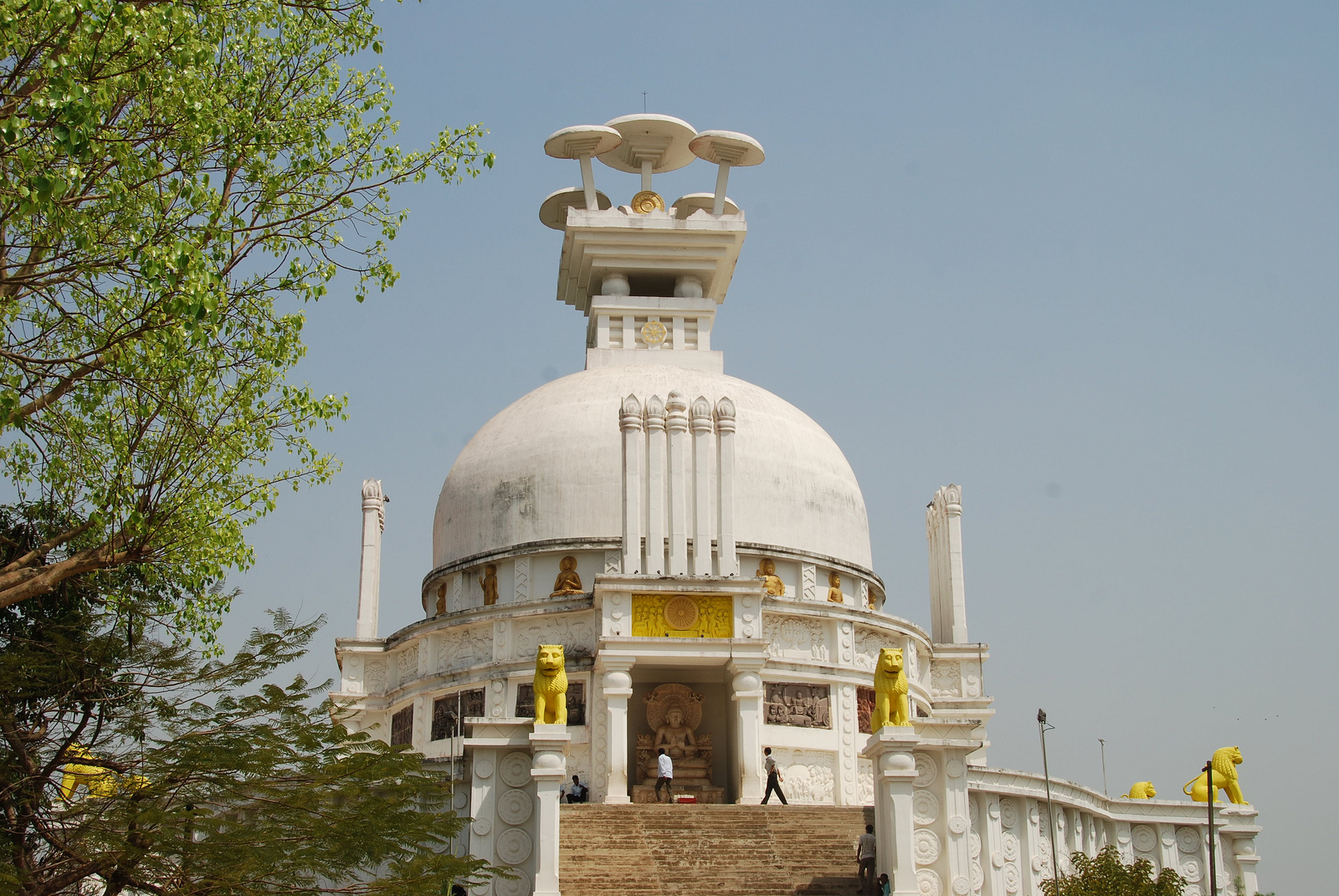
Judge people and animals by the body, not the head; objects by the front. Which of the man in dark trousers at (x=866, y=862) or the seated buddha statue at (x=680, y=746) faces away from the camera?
the man in dark trousers

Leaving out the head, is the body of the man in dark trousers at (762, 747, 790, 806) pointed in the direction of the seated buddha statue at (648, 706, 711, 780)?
no

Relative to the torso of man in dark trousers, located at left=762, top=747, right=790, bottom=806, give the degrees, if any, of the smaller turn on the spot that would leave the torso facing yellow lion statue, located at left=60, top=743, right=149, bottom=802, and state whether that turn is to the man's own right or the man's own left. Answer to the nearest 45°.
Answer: approximately 45° to the man's own left

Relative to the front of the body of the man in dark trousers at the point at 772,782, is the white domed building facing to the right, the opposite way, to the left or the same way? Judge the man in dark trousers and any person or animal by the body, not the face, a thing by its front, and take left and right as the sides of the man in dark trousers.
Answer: to the left

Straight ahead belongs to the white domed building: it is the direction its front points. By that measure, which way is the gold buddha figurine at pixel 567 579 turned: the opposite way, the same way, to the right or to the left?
the same way

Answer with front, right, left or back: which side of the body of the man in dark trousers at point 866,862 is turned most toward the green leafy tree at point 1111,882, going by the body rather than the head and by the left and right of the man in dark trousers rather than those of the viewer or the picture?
right

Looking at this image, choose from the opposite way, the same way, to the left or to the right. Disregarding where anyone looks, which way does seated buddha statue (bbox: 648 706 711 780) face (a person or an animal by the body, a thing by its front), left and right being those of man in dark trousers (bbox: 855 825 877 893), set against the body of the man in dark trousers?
the opposite way

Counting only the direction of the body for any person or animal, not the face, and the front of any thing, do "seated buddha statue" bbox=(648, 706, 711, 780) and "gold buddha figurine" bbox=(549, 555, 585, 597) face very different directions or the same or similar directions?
same or similar directions

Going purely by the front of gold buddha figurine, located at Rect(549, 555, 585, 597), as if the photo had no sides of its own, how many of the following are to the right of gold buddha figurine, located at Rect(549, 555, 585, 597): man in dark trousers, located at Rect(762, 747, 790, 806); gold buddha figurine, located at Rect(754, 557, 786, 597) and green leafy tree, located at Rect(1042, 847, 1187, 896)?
0

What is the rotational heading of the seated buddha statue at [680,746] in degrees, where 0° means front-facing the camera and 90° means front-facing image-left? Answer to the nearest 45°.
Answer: approximately 0°

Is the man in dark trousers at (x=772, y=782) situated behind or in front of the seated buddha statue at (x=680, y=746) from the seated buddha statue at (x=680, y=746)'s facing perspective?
in front

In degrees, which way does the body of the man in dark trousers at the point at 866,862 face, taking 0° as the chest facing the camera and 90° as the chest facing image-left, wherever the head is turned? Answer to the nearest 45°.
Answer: approximately 180°

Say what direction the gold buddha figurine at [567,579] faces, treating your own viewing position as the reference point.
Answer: facing the viewer

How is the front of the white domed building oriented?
toward the camera
